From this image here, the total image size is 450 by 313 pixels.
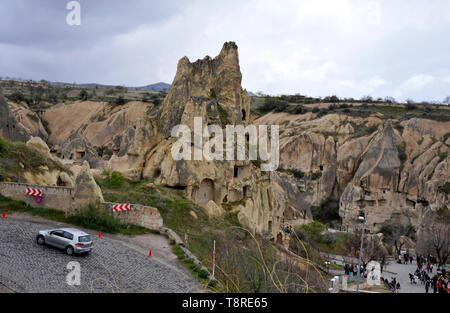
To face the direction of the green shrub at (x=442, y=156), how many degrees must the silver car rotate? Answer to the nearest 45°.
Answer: approximately 90° to its right

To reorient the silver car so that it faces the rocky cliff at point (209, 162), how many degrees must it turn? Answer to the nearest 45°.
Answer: approximately 90° to its right

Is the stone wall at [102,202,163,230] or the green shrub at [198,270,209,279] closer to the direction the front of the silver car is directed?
the stone wall

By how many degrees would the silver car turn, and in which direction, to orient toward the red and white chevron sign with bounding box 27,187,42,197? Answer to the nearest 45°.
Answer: approximately 45° to its right

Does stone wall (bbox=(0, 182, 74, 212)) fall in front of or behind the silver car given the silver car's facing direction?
in front

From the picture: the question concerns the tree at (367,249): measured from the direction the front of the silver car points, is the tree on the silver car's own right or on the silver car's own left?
on the silver car's own right

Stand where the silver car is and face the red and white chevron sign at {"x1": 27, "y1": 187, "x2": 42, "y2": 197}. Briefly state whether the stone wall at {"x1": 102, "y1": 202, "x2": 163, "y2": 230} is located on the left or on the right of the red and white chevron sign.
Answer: right

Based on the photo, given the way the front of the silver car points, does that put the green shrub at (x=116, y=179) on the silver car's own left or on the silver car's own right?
on the silver car's own right

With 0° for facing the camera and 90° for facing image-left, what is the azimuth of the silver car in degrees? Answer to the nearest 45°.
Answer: approximately 135°
